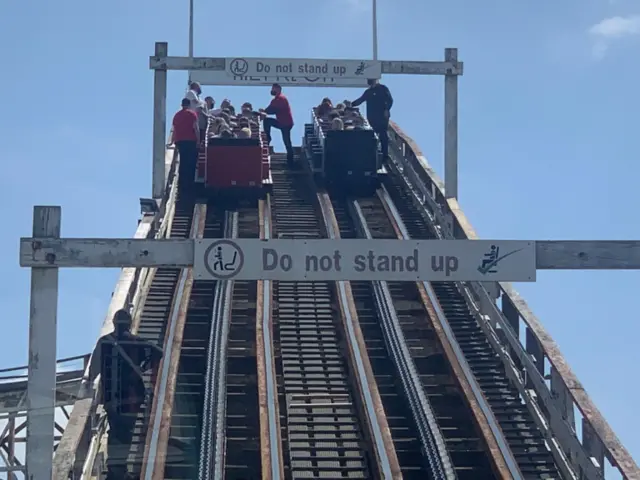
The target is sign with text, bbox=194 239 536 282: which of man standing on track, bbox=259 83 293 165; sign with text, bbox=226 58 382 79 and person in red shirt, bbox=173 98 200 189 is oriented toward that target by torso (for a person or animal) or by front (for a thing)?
sign with text, bbox=226 58 382 79

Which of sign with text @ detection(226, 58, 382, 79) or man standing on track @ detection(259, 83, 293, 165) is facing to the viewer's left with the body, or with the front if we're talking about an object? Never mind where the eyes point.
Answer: the man standing on track

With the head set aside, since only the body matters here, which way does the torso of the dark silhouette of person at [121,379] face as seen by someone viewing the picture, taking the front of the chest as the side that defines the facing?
away from the camera

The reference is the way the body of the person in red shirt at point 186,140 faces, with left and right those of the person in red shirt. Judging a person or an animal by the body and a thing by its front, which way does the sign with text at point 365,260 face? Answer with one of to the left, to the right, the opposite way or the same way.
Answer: the opposite way

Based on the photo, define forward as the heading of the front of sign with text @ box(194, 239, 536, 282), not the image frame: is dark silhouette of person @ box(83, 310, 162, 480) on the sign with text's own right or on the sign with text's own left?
on the sign with text's own right

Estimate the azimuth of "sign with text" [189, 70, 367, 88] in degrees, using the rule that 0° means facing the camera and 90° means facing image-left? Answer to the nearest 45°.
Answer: approximately 0°

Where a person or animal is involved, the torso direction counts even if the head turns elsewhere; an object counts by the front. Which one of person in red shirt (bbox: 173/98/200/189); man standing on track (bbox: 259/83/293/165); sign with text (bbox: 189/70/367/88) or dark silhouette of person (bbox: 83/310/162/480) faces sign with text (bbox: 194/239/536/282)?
sign with text (bbox: 189/70/367/88)

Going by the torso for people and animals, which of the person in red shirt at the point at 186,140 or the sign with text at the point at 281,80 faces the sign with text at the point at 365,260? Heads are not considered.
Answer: the sign with text at the point at 281,80

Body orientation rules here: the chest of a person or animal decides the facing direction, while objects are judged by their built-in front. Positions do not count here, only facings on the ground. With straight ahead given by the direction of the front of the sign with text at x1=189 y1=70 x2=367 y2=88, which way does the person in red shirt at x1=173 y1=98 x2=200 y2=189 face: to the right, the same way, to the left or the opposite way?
the opposite way

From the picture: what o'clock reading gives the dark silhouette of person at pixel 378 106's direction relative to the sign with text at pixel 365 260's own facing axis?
The dark silhouette of person is roughly at 6 o'clock from the sign with text.

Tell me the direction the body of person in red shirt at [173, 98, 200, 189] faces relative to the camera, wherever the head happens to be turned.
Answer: away from the camera

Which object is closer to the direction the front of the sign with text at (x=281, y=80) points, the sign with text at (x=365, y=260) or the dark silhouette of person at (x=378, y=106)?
the sign with text

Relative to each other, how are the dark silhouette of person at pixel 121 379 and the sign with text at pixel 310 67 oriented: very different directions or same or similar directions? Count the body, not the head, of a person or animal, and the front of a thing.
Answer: very different directions
